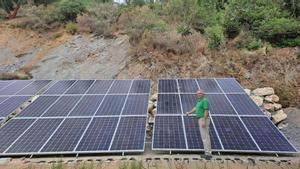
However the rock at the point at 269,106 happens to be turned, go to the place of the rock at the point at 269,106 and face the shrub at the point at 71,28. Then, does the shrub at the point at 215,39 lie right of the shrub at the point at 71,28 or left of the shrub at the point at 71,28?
right

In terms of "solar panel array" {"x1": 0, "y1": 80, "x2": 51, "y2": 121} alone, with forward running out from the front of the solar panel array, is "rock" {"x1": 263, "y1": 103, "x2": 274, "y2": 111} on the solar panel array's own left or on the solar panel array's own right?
on the solar panel array's own left

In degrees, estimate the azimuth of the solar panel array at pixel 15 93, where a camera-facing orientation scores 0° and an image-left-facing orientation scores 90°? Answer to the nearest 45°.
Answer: approximately 0°

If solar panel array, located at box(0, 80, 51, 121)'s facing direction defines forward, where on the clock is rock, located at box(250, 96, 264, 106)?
The rock is roughly at 10 o'clock from the solar panel array.

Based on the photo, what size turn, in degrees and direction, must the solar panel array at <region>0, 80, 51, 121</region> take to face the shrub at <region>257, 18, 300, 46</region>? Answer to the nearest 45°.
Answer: approximately 90° to its left

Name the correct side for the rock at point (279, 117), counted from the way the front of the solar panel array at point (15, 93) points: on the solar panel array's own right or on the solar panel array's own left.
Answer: on the solar panel array's own left

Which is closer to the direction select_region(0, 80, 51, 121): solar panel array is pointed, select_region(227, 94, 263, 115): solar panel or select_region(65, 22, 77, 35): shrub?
the solar panel

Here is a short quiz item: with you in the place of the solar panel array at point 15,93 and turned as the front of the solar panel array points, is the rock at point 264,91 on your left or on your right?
on your left

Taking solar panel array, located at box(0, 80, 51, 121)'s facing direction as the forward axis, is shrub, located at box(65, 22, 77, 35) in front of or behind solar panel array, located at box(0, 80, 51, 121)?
behind

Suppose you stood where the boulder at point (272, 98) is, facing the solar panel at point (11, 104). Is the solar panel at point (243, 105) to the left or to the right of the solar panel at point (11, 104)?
left

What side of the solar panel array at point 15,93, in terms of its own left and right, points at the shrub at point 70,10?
back
